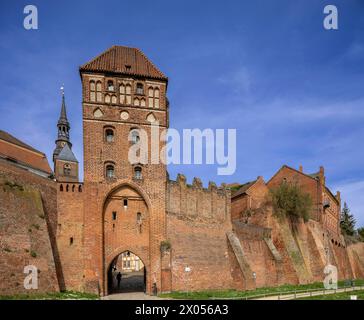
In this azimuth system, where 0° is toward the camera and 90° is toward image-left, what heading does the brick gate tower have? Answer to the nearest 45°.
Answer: approximately 0°

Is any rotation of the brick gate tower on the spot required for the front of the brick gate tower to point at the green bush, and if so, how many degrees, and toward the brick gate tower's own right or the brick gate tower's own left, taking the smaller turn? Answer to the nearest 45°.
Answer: approximately 135° to the brick gate tower's own left
